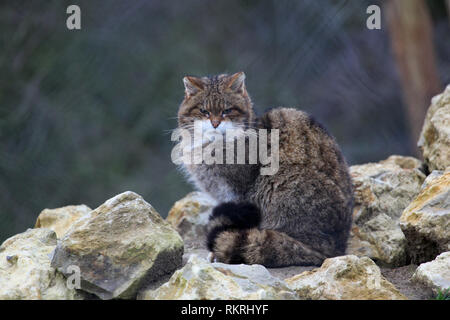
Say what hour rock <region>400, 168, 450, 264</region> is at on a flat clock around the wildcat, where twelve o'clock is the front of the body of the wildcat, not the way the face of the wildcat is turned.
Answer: The rock is roughly at 7 o'clock from the wildcat.

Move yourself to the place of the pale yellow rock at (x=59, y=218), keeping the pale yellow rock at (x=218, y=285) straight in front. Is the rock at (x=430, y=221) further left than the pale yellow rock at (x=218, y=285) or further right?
left

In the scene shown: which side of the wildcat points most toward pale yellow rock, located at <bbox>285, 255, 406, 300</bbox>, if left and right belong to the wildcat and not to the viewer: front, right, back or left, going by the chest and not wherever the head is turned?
left

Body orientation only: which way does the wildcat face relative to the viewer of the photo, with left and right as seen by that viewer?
facing to the left of the viewer
